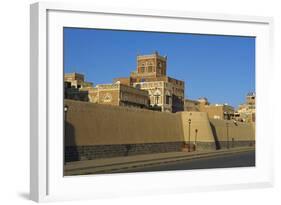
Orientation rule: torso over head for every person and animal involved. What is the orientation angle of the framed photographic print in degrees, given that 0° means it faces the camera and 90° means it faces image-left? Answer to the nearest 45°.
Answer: approximately 315°
